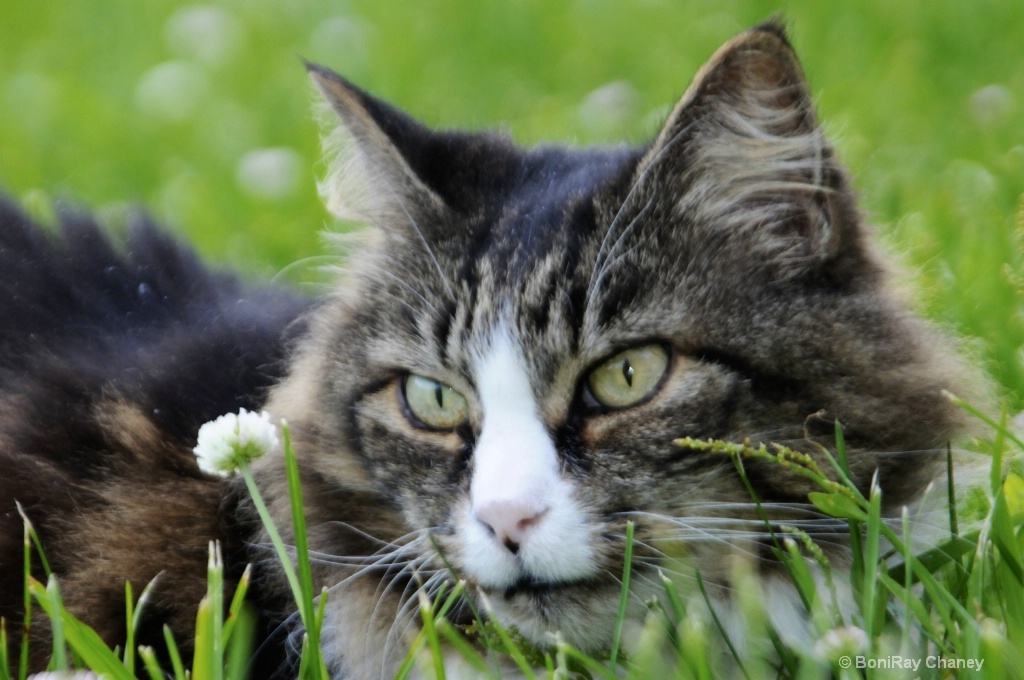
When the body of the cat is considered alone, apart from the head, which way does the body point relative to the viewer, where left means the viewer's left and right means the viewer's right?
facing the viewer and to the right of the viewer

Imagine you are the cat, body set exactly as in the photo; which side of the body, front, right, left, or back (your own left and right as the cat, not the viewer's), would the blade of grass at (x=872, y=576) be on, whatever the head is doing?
front

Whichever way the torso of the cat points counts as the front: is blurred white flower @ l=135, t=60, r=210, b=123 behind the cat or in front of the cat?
behind

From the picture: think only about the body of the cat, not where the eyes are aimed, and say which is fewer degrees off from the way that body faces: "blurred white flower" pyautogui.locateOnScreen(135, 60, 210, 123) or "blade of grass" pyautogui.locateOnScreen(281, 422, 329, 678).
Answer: the blade of grass

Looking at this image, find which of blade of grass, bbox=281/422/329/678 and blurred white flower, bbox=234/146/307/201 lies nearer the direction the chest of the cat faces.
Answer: the blade of grass

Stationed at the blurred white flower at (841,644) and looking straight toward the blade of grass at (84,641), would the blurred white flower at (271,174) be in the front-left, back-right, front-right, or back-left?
front-right

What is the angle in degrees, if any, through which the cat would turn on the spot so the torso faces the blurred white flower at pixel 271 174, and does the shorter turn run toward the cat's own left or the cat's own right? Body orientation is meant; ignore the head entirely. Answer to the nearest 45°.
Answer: approximately 135° to the cat's own left
